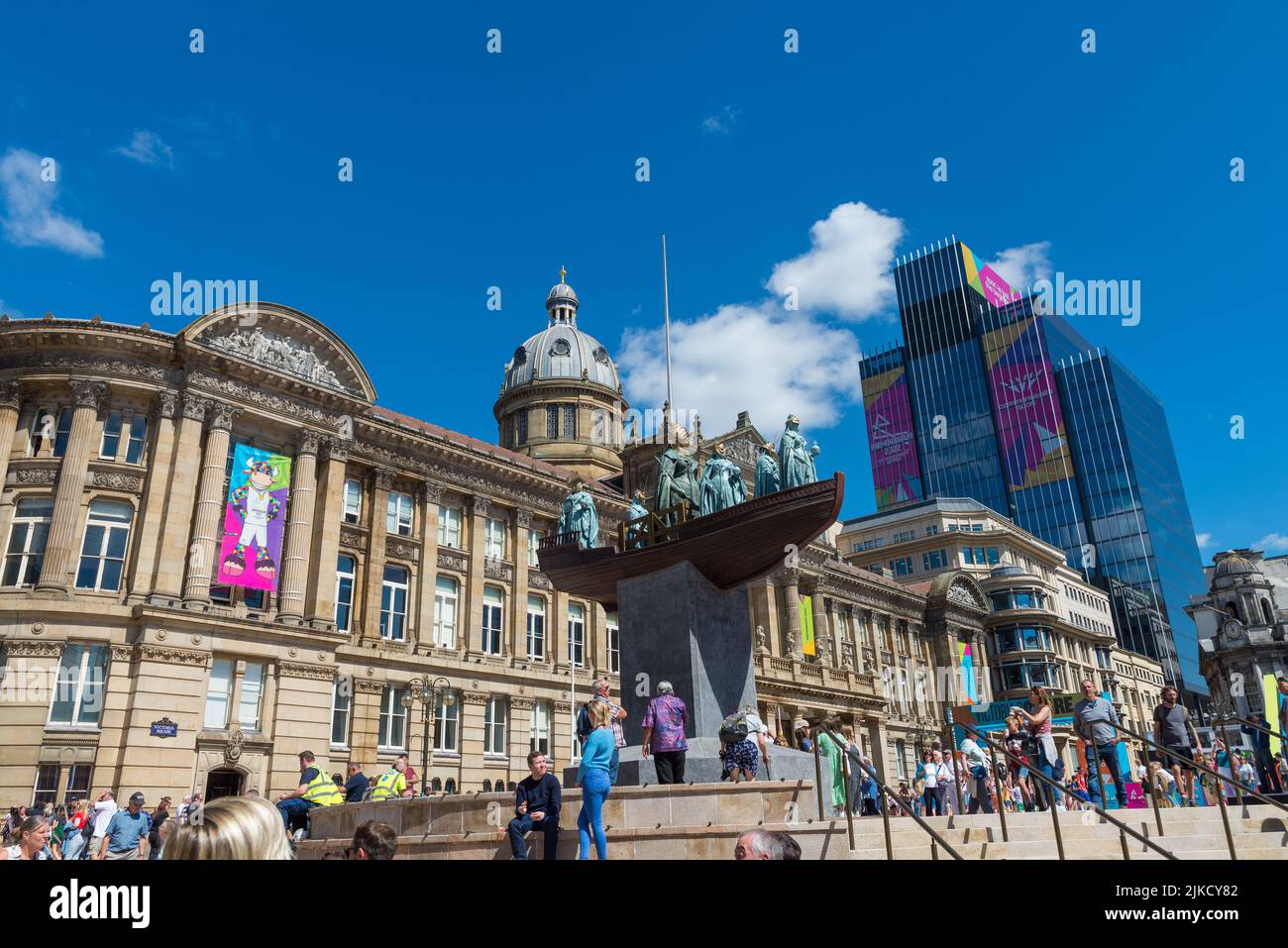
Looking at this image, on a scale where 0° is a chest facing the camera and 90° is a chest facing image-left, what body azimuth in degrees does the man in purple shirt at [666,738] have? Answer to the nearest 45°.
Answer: approximately 180°

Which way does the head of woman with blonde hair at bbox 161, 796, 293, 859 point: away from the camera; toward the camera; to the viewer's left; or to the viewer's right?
away from the camera

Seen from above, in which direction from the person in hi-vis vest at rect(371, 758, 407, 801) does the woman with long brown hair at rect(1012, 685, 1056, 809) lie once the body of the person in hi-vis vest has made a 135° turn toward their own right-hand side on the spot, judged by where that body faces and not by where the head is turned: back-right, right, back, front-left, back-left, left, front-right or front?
front-left

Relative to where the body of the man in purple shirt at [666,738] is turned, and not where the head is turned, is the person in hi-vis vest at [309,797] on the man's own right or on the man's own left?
on the man's own left

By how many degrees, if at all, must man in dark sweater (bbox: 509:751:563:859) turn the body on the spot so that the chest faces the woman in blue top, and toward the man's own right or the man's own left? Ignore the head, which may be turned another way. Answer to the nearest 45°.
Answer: approximately 45° to the man's own left

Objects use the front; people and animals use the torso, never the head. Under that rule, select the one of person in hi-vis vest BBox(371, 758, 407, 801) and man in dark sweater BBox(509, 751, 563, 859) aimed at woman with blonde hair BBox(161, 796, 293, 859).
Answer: the man in dark sweater

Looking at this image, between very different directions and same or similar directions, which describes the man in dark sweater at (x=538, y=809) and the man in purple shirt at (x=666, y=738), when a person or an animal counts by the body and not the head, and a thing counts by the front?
very different directions

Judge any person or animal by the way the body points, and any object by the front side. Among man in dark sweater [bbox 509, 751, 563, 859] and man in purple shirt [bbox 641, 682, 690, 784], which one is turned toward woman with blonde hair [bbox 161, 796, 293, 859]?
the man in dark sweater

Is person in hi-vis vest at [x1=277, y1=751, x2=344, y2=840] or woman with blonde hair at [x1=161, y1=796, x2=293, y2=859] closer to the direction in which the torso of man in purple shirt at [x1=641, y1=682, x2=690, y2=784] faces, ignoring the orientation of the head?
the person in hi-vis vest
